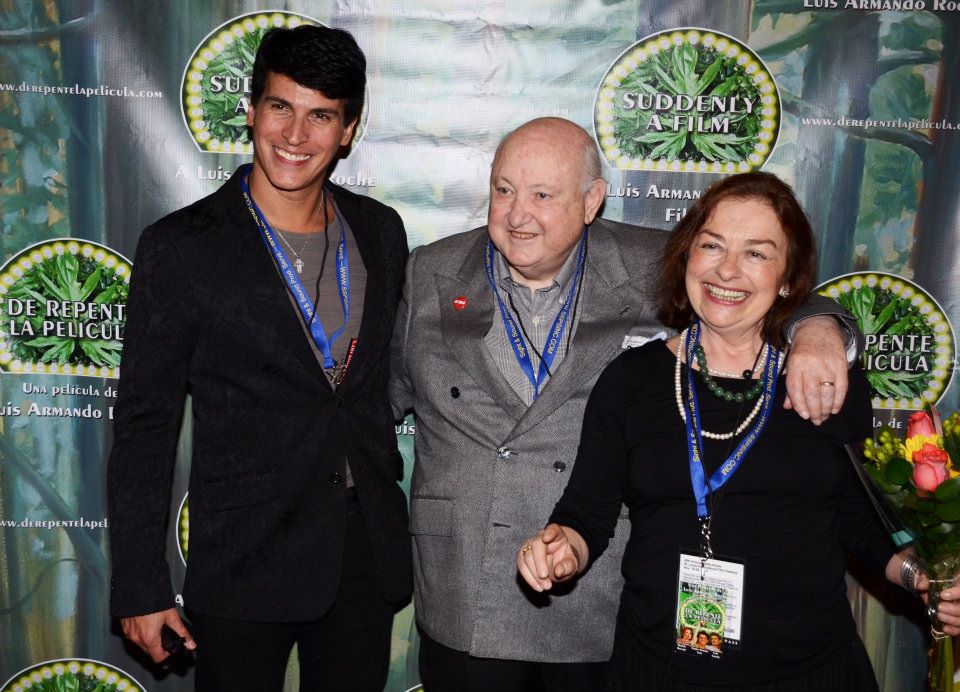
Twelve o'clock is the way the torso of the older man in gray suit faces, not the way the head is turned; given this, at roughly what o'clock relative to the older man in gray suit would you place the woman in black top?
The woman in black top is roughly at 10 o'clock from the older man in gray suit.

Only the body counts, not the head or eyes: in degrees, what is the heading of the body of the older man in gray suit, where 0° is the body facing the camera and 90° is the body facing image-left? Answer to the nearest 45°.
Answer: approximately 0°
